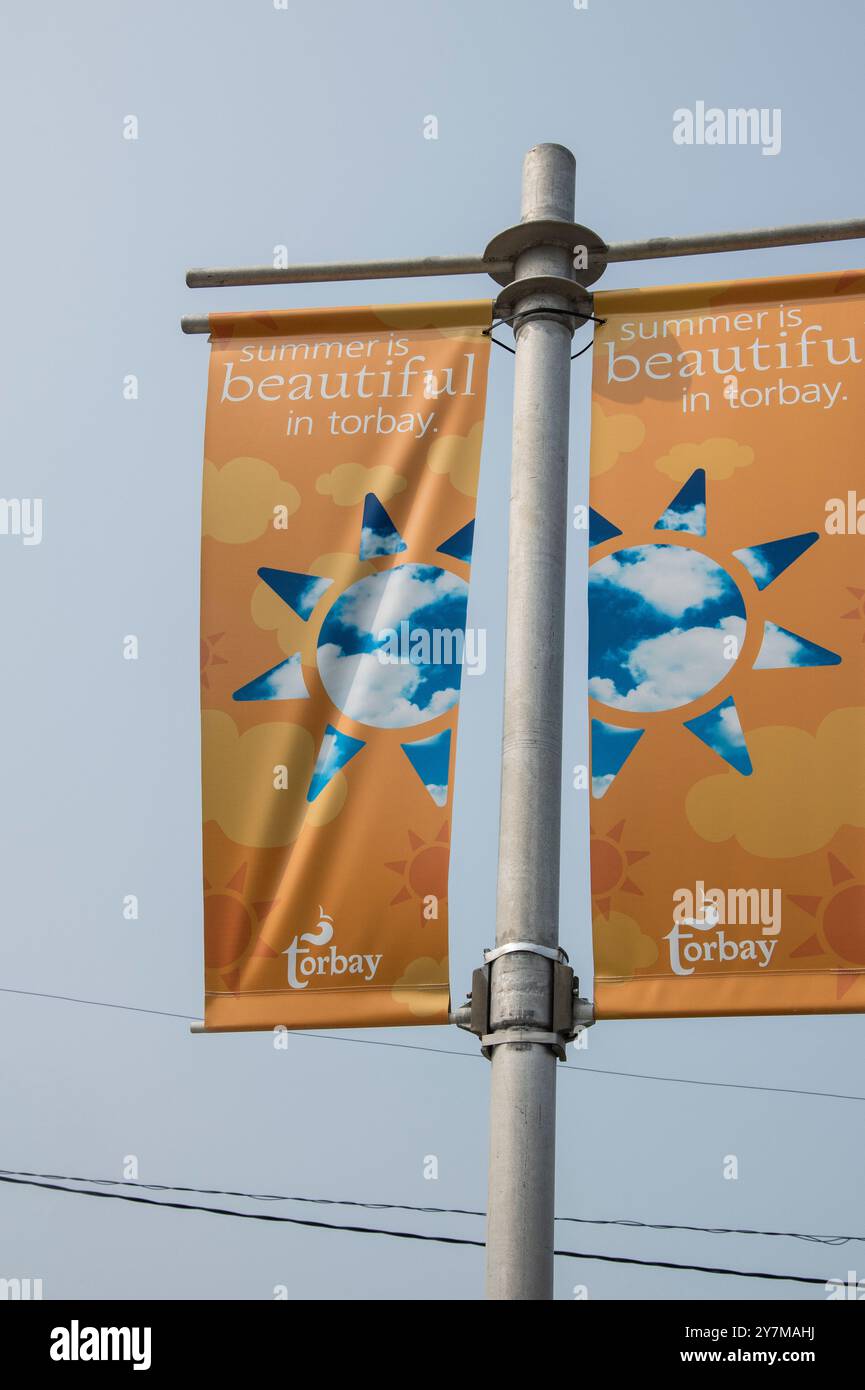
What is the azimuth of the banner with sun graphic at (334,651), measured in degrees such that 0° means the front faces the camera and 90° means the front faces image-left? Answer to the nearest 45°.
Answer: approximately 0°

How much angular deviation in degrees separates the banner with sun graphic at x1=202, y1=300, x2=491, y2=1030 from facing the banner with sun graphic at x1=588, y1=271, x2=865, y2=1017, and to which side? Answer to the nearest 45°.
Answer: approximately 90° to its left

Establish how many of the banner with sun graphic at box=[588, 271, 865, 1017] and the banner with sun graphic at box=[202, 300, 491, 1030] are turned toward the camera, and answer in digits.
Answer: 2

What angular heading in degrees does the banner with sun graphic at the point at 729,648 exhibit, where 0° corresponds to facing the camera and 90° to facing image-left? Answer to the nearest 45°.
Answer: approximately 0°

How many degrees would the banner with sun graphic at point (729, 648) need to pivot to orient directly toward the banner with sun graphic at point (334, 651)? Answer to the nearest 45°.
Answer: approximately 90° to its right
